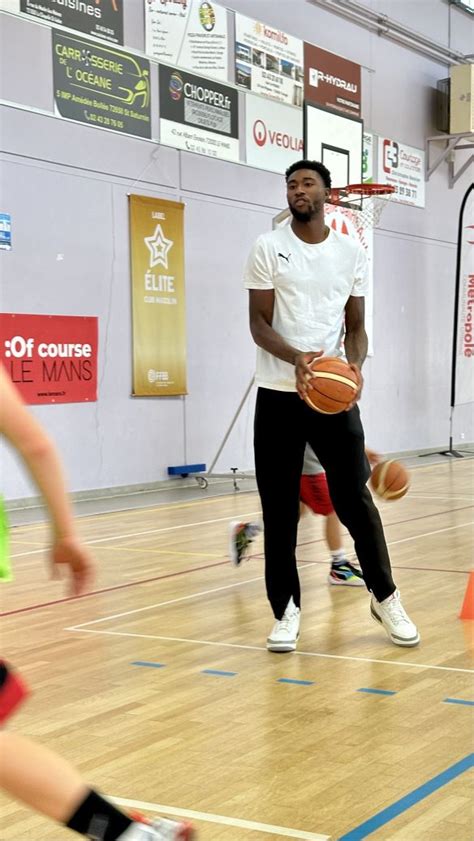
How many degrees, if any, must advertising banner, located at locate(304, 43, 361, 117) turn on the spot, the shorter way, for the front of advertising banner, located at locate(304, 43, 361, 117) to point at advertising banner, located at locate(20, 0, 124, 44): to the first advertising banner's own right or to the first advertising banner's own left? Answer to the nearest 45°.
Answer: approximately 90° to the first advertising banner's own right

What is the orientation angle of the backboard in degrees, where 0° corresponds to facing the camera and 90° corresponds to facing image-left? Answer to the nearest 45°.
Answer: approximately 315°

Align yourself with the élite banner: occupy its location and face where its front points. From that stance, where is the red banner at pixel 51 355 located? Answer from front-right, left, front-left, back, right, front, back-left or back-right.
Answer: right

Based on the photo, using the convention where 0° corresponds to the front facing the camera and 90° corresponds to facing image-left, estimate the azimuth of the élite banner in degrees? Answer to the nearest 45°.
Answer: approximately 315°

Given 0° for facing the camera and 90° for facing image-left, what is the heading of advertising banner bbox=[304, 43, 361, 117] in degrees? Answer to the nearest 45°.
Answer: approximately 315°

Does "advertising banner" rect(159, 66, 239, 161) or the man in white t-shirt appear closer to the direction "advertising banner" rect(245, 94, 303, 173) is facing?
the man in white t-shirt

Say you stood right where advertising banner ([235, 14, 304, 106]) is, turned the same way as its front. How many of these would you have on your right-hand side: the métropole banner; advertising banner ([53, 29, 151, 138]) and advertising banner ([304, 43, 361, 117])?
1
